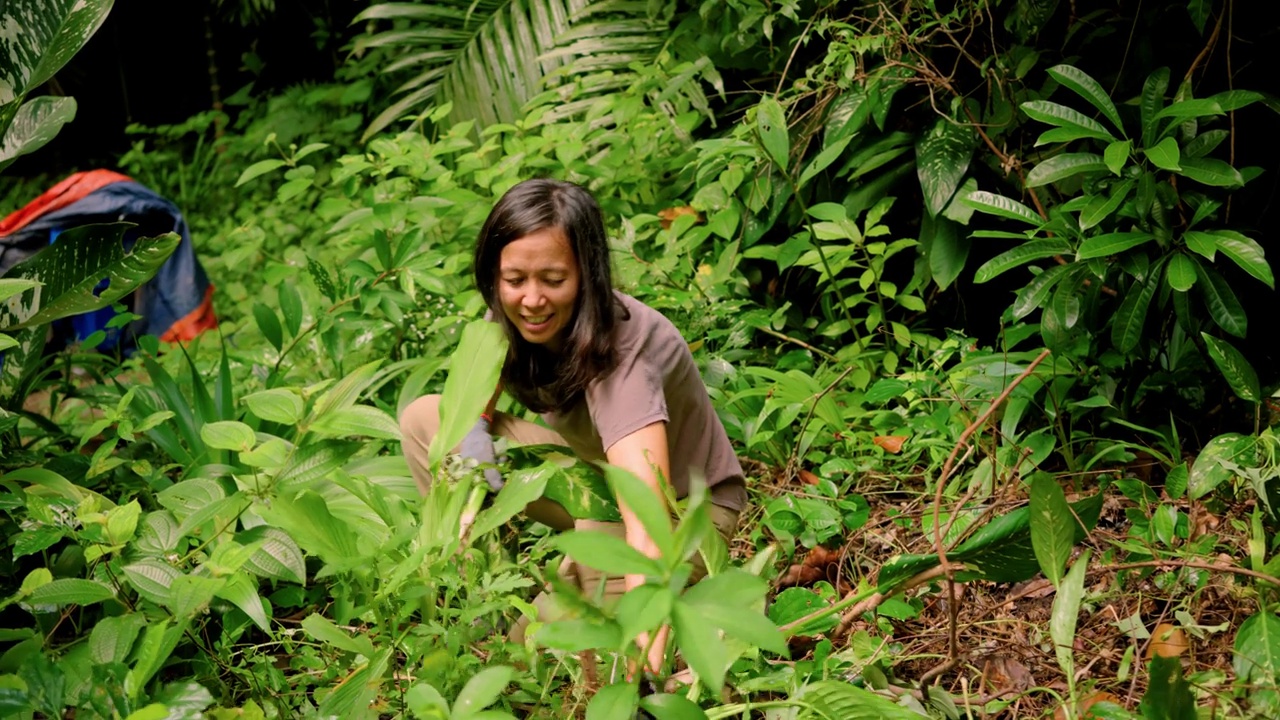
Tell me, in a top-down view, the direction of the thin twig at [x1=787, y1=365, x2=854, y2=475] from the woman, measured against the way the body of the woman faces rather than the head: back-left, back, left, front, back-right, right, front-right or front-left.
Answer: back

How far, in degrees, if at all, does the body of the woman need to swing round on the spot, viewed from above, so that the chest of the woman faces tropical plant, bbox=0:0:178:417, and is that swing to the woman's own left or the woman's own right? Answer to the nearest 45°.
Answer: approximately 45° to the woman's own right

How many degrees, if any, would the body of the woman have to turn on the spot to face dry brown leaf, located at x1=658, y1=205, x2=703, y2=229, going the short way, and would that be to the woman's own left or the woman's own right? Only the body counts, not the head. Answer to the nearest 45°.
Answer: approximately 135° to the woman's own right

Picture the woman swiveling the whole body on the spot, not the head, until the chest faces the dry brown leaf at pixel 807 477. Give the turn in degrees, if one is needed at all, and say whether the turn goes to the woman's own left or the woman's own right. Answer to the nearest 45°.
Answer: approximately 180°

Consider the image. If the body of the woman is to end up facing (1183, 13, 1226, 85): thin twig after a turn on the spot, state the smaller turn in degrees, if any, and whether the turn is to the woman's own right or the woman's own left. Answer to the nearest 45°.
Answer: approximately 135° to the woman's own left

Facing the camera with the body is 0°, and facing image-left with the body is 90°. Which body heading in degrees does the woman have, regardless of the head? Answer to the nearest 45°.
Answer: approximately 45°

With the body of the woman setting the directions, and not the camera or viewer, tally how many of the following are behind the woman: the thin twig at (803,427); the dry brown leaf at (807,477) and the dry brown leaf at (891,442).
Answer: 3

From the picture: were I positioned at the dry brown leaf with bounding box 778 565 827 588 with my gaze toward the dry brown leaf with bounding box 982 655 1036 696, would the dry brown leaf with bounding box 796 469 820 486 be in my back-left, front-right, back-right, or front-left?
back-left
